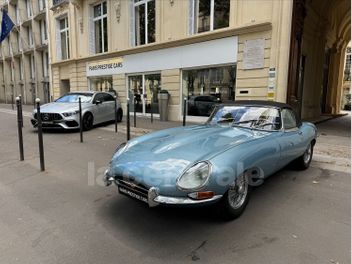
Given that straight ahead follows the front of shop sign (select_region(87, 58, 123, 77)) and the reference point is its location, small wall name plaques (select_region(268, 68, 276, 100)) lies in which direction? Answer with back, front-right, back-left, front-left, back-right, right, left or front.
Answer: left

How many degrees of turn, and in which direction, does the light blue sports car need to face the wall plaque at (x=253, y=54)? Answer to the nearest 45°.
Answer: approximately 135° to its right

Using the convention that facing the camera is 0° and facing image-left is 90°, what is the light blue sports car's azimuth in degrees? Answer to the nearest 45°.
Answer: approximately 45°

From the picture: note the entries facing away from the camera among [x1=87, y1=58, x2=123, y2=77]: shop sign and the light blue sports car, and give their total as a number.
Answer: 0

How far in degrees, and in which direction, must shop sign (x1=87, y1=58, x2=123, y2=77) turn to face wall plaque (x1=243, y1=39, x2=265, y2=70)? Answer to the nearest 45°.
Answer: approximately 90° to its left

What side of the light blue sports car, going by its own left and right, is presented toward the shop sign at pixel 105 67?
right

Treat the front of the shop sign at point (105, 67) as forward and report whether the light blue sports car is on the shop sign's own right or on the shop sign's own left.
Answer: on the shop sign's own left

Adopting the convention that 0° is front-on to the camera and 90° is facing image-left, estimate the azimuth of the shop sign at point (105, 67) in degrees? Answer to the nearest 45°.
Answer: approximately 45°
